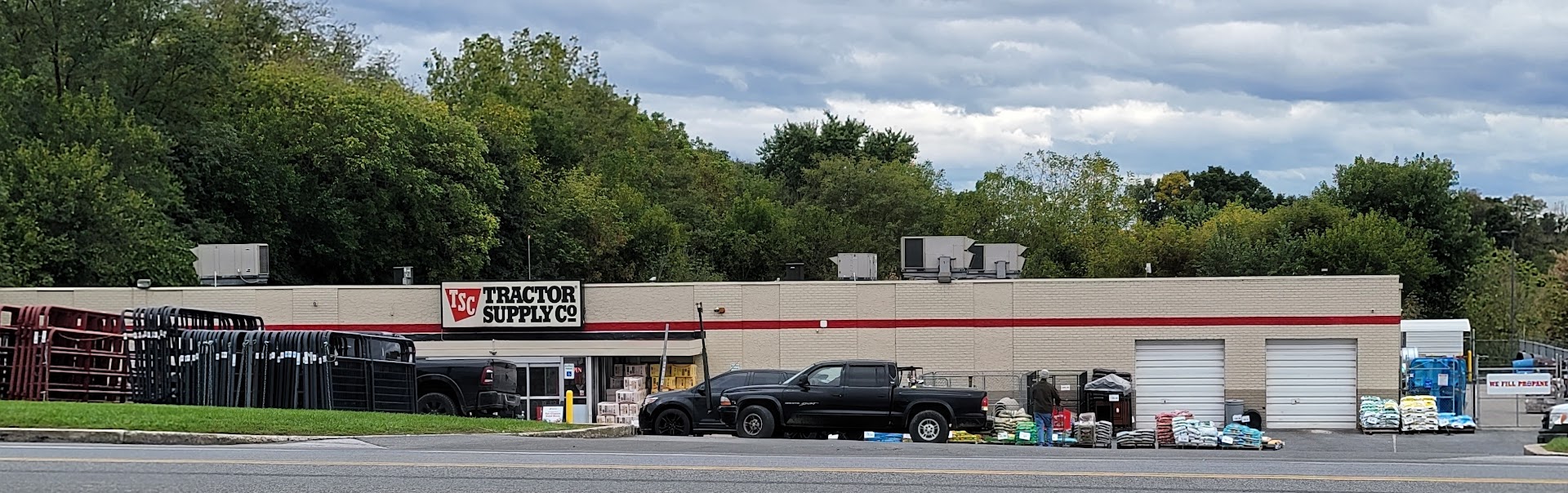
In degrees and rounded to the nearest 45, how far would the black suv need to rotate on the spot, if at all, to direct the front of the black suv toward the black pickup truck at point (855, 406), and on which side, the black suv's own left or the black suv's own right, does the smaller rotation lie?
approximately 180°

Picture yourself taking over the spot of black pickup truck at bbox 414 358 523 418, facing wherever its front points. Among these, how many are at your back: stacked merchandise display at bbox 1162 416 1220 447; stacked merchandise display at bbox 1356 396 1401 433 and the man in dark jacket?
3

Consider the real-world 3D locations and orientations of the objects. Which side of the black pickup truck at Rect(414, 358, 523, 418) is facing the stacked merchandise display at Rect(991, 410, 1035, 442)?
back

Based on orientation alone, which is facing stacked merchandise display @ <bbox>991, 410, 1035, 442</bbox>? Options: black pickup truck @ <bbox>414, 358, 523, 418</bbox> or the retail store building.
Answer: the retail store building

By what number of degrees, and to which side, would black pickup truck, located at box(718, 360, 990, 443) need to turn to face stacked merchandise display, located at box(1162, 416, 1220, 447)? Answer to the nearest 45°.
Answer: approximately 180°

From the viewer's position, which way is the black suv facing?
facing to the left of the viewer

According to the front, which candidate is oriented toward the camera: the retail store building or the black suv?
the retail store building

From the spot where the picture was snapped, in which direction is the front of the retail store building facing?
facing the viewer

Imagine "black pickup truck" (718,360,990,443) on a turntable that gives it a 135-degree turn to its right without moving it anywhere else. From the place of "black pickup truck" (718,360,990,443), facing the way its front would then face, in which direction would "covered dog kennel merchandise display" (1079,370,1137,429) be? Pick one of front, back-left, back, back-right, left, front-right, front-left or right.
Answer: front

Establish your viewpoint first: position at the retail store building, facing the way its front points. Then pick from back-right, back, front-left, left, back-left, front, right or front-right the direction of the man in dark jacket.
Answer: front

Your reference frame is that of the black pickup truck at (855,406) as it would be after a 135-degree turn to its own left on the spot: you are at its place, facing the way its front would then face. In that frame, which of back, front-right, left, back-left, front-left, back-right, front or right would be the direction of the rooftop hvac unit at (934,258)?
back-left

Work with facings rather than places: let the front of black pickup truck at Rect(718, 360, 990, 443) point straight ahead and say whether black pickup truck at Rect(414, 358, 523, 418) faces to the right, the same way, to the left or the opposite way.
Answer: the same way

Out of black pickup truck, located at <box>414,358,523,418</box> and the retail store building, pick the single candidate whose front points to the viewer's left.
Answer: the black pickup truck

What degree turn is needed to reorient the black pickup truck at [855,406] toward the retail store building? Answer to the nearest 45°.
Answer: approximately 90° to its right

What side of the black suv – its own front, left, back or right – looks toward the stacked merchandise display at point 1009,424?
back

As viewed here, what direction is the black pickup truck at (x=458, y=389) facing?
to the viewer's left

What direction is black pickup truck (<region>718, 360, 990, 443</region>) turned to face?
to the viewer's left

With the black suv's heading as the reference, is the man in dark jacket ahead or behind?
behind

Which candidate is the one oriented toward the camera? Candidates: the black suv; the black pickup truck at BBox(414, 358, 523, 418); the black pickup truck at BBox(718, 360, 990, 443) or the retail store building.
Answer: the retail store building

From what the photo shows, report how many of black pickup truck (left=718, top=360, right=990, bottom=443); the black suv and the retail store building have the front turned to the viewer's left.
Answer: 2
